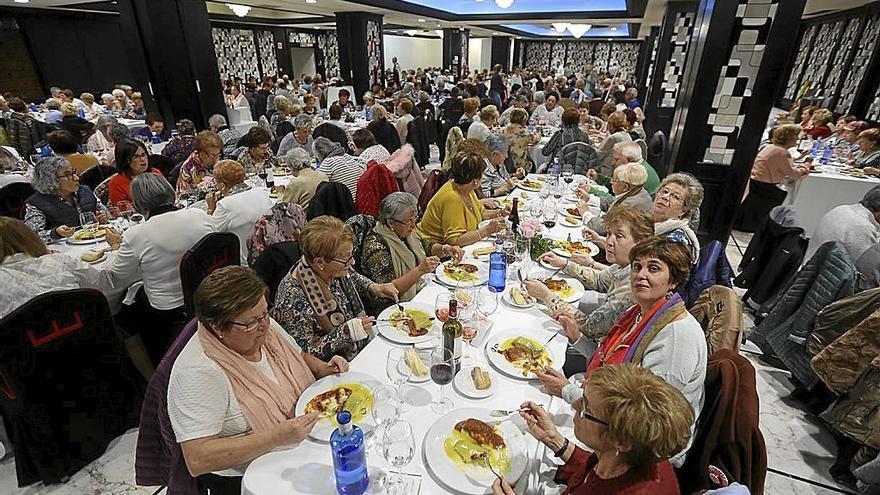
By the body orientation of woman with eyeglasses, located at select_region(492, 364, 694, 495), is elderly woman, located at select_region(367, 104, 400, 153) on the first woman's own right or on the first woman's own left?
on the first woman's own right

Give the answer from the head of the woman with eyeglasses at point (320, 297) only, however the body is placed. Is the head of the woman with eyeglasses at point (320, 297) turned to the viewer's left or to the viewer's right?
to the viewer's right

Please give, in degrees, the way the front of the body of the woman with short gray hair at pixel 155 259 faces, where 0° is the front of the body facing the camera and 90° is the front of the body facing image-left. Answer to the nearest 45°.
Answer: approximately 135°

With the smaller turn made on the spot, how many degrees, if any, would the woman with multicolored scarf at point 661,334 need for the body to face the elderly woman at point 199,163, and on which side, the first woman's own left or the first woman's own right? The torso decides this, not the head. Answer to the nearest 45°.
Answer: approximately 45° to the first woman's own right

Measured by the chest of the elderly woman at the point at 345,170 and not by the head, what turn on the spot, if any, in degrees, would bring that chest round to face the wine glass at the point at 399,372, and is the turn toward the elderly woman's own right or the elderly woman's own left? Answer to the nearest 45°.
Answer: approximately 135° to the elderly woman's own left

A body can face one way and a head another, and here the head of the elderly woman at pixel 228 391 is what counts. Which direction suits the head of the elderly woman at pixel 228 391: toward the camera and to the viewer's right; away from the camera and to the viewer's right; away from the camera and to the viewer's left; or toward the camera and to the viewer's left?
toward the camera and to the viewer's right

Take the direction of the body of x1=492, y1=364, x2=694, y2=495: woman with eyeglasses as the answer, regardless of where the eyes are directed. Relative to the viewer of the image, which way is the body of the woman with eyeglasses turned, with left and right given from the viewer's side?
facing to the left of the viewer

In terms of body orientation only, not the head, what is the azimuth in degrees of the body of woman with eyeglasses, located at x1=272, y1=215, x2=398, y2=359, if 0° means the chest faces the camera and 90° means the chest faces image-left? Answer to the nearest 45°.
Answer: approximately 315°

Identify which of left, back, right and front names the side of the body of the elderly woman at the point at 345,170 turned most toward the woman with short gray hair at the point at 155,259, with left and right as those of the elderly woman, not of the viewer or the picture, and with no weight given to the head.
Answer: left

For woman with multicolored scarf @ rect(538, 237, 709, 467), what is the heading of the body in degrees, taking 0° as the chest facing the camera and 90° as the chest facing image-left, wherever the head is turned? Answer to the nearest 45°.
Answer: approximately 45°

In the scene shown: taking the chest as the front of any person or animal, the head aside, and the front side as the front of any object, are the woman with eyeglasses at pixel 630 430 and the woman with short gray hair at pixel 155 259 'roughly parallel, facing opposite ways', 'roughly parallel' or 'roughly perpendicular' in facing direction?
roughly parallel

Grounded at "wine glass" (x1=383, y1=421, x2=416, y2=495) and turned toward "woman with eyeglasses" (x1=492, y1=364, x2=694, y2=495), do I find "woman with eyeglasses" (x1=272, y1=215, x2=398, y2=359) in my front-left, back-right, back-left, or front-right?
back-left

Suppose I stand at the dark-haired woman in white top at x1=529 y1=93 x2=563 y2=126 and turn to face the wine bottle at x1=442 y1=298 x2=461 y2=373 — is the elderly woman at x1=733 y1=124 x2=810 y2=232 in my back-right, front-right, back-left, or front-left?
front-left

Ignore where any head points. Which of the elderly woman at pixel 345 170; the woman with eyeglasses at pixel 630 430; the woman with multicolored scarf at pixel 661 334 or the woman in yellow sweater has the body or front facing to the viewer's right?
the woman in yellow sweater

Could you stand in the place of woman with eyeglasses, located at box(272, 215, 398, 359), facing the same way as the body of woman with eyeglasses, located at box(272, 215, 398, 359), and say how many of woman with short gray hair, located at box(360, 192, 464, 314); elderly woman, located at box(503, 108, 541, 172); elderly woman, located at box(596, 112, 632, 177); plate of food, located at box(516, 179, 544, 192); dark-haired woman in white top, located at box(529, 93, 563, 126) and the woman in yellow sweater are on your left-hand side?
6

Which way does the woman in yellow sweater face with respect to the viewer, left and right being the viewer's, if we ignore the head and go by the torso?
facing to the right of the viewer

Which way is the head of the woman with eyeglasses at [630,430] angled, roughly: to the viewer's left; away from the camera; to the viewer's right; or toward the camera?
to the viewer's left

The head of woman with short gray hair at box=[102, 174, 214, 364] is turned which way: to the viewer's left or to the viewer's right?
to the viewer's left
